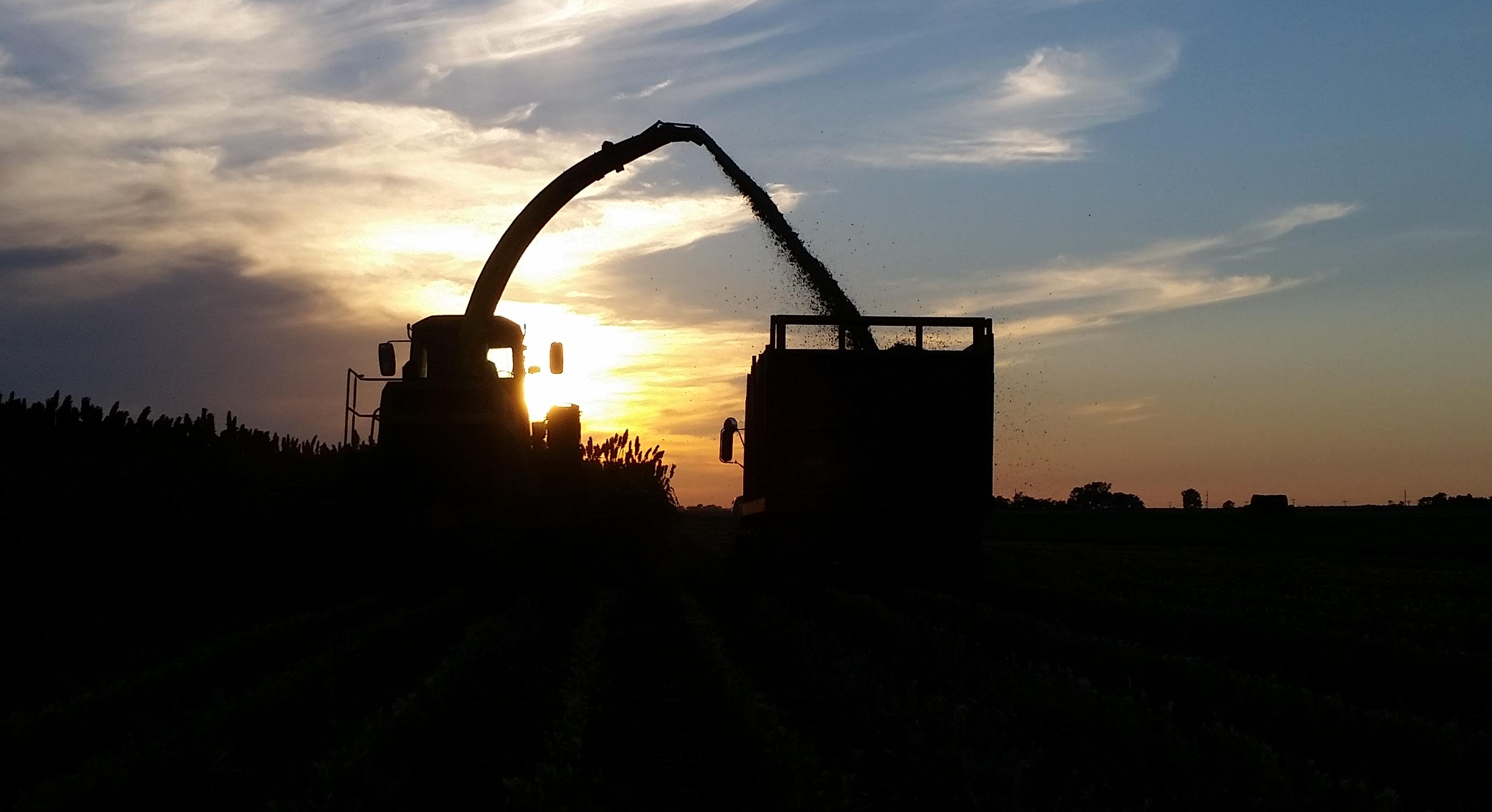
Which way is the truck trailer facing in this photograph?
away from the camera

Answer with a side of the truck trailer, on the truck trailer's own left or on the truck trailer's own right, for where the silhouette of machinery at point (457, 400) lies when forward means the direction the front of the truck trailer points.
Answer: on the truck trailer's own left
